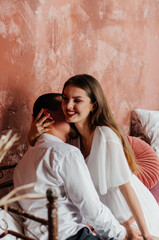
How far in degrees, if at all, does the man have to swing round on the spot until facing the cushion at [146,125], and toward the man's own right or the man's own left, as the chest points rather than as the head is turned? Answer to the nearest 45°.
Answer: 0° — they already face it

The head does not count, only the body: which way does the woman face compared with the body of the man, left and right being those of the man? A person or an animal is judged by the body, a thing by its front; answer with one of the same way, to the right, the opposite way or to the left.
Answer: the opposite way

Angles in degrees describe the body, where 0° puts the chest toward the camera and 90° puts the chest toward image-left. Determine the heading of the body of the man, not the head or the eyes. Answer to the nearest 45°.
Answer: approximately 225°

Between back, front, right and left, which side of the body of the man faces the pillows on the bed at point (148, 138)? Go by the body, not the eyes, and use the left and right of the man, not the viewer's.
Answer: front

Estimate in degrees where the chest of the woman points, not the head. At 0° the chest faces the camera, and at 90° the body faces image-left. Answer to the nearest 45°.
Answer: approximately 45°

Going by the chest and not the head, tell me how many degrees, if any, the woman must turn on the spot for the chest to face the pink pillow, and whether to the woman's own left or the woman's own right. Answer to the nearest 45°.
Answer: approximately 180°
